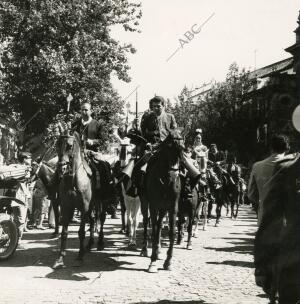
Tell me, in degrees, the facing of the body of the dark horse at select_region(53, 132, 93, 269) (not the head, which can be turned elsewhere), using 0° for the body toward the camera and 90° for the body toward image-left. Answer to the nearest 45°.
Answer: approximately 0°

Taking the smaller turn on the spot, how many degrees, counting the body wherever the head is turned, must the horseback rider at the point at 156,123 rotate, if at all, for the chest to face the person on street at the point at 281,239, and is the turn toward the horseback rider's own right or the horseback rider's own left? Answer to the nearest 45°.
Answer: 0° — they already face them

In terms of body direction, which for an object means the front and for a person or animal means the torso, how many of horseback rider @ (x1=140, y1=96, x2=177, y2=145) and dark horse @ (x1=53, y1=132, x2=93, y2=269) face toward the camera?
2

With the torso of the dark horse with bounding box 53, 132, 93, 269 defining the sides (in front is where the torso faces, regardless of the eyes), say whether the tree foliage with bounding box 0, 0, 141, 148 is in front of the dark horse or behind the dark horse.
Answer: behind

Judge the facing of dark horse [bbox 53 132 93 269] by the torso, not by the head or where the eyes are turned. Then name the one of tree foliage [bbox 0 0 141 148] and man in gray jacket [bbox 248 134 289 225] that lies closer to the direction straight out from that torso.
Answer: the man in gray jacket

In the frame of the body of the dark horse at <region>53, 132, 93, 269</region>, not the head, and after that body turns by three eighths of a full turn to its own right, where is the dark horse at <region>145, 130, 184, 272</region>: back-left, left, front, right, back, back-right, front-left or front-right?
back-right

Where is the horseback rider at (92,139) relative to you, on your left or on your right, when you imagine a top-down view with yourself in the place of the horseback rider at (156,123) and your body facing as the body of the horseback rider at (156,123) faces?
on your right

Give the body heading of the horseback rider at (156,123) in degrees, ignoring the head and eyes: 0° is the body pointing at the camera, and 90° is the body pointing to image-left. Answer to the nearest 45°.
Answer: approximately 0°
